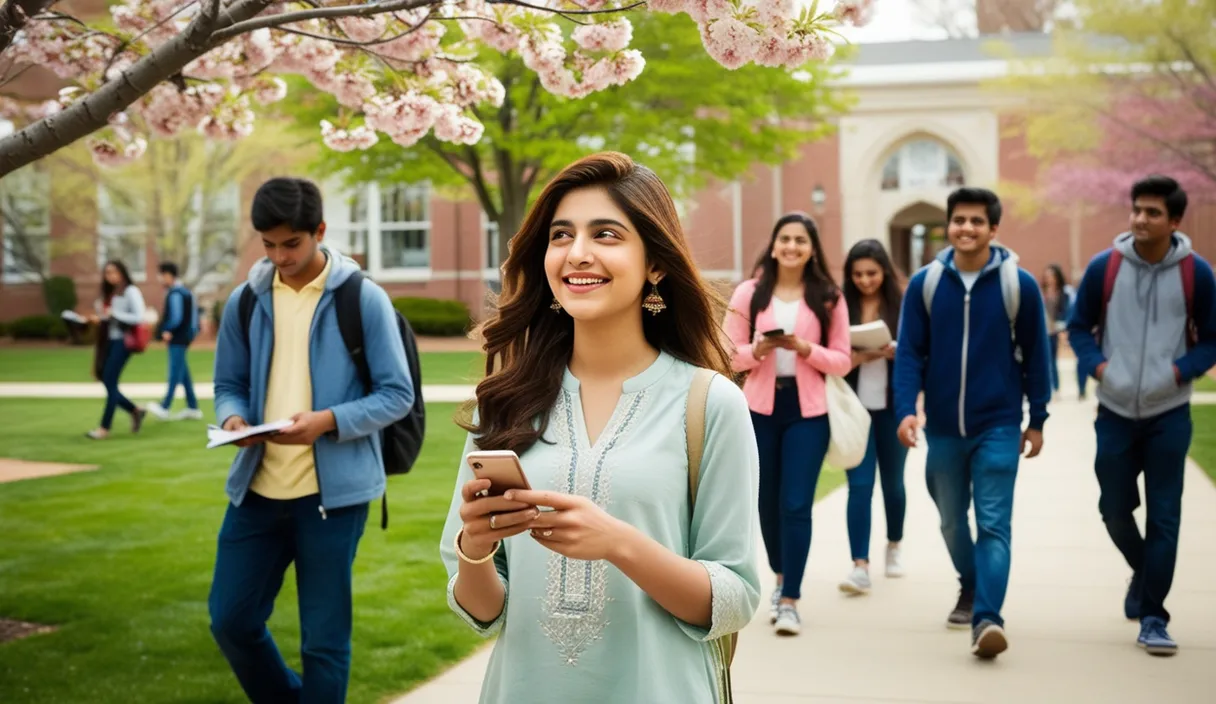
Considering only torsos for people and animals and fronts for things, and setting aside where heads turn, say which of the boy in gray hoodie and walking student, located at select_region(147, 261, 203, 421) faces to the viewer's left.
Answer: the walking student

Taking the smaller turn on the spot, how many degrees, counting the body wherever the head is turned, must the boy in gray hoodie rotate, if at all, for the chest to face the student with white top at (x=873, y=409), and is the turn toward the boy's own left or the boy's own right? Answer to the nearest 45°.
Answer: approximately 135° to the boy's own right

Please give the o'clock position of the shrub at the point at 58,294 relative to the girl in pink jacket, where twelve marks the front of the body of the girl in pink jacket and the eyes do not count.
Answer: The shrub is roughly at 5 o'clock from the girl in pink jacket.

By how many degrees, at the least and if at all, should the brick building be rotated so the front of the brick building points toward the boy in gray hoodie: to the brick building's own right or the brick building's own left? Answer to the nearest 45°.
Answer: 0° — it already faces them

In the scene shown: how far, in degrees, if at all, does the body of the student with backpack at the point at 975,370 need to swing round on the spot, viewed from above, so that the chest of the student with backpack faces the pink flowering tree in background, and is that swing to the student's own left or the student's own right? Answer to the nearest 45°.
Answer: approximately 180°

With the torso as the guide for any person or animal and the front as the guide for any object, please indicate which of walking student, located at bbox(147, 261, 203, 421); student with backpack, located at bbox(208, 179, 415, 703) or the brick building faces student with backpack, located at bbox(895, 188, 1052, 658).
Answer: the brick building

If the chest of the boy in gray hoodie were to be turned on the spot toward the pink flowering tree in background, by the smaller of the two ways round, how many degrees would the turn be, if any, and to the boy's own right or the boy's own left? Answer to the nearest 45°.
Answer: approximately 180°

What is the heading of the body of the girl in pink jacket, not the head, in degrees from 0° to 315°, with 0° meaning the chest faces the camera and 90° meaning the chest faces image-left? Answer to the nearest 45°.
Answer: approximately 0°

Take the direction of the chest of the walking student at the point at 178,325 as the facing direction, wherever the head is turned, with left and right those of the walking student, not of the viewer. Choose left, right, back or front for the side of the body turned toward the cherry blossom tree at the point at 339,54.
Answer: left

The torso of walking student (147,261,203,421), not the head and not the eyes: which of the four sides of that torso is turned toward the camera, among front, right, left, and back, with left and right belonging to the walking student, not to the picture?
left
